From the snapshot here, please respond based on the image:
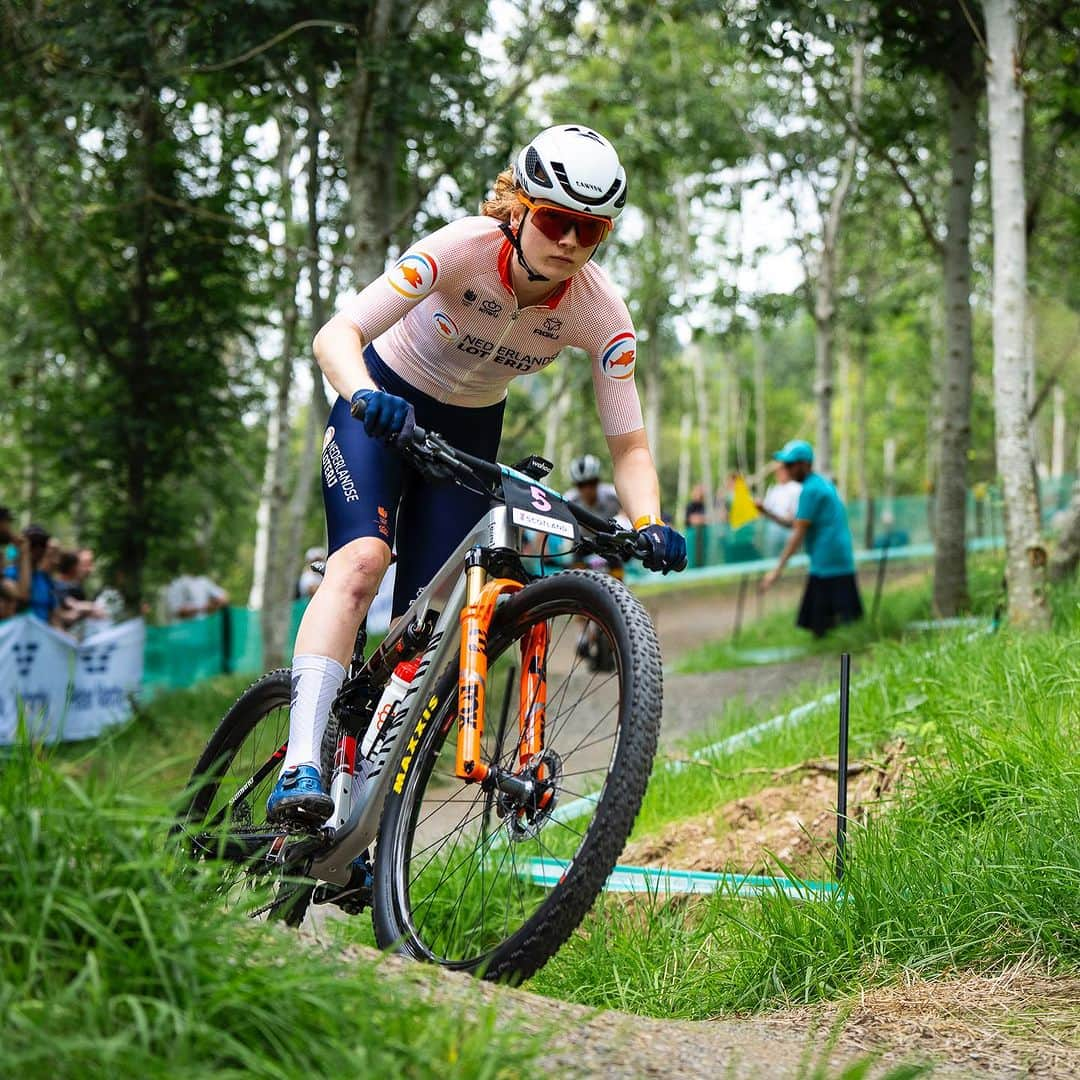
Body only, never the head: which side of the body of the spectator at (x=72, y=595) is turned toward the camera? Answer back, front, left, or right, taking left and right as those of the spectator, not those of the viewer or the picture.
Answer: right

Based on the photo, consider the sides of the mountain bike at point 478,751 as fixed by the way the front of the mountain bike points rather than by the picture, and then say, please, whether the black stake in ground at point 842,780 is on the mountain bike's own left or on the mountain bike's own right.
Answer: on the mountain bike's own left

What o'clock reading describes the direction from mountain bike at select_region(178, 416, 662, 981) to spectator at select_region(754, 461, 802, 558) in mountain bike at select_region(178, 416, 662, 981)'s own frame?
The spectator is roughly at 8 o'clock from the mountain bike.

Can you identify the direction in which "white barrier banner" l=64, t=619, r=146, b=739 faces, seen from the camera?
facing the viewer

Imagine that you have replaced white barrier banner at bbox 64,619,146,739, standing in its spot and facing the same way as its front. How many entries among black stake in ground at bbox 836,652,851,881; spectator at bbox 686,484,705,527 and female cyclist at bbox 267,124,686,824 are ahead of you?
2

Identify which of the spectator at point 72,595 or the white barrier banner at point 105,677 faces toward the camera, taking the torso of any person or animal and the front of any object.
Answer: the white barrier banner

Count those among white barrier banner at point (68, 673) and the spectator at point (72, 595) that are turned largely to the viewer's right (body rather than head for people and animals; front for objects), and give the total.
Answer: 1

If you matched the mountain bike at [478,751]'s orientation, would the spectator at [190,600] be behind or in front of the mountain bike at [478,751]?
behind

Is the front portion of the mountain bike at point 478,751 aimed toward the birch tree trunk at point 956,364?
no

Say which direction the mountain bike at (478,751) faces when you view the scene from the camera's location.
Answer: facing the viewer and to the right of the viewer

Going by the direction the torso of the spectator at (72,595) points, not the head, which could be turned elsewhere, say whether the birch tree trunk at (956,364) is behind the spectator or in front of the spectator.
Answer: in front

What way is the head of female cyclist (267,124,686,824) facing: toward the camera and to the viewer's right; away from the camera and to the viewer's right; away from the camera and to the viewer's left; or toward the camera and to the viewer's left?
toward the camera and to the viewer's right

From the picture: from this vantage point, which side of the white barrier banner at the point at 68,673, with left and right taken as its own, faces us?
front

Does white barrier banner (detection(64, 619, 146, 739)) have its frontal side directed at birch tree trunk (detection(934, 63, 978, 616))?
no
